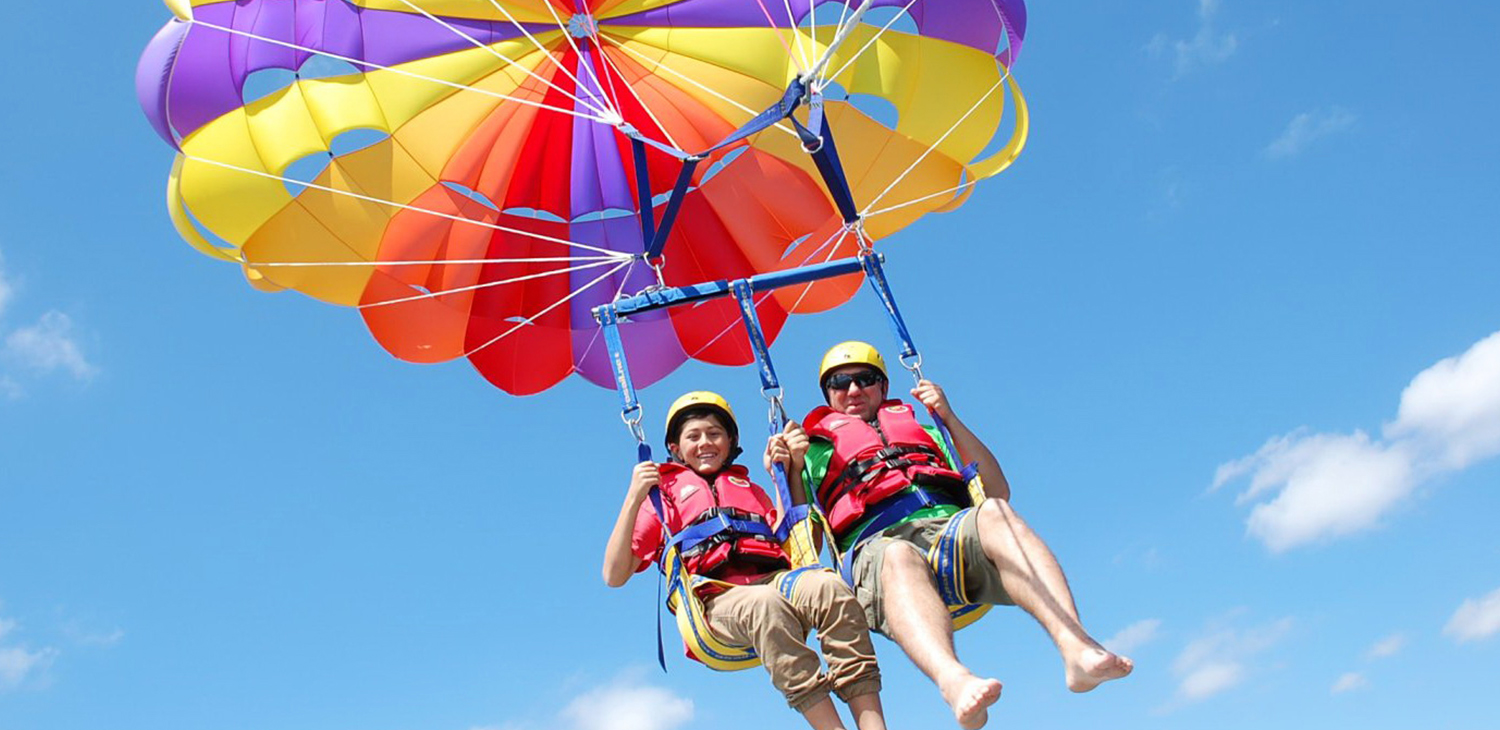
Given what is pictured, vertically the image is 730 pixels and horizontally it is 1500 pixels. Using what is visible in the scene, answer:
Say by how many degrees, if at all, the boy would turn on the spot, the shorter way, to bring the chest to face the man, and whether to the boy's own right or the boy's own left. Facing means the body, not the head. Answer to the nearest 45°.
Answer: approximately 45° to the boy's own left
